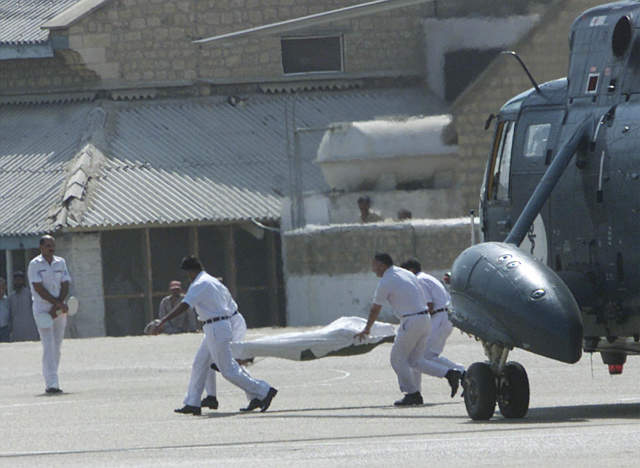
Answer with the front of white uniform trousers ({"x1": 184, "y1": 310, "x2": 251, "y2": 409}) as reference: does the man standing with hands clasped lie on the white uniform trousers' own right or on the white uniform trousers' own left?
on the white uniform trousers' own right

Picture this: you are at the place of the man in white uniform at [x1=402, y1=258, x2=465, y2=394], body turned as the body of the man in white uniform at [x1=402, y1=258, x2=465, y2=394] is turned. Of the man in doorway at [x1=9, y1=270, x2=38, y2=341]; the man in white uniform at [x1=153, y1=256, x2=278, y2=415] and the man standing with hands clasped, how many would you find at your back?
0

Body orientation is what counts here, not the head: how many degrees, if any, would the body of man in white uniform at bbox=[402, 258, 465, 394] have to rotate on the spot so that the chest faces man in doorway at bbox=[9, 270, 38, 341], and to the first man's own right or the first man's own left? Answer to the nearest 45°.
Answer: approximately 45° to the first man's own right

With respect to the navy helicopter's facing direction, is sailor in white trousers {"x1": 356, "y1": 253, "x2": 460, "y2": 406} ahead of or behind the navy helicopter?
ahead

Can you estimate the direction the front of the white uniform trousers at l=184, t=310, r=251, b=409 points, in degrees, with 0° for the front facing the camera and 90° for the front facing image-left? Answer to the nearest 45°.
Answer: approximately 90°

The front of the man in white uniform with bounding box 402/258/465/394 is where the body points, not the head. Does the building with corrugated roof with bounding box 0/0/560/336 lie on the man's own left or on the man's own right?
on the man's own right

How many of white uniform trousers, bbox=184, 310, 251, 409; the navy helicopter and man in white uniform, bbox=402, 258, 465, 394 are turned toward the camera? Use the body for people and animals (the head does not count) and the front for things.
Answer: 0

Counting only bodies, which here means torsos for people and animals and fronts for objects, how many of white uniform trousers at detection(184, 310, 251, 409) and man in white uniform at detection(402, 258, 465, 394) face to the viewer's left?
2

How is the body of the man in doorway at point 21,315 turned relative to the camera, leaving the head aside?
toward the camera

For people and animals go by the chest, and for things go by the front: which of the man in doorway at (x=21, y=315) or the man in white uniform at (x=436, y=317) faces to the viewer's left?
the man in white uniform

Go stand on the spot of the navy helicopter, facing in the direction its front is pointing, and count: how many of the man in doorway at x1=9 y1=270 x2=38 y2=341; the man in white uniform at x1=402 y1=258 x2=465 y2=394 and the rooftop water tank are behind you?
0

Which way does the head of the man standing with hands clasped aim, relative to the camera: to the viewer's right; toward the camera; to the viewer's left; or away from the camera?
toward the camera

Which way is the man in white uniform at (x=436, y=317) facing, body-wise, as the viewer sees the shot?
to the viewer's left

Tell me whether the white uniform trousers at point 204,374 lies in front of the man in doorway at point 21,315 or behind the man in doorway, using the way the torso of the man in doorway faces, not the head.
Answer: in front
